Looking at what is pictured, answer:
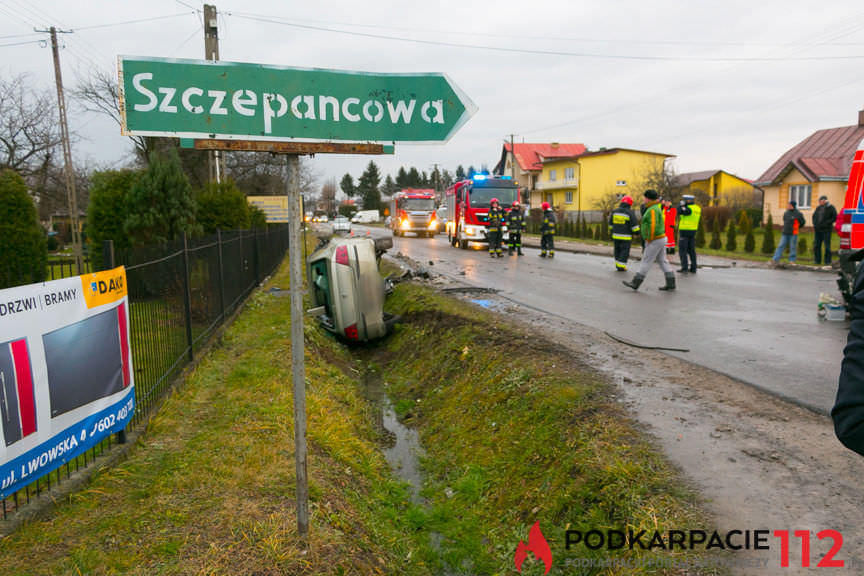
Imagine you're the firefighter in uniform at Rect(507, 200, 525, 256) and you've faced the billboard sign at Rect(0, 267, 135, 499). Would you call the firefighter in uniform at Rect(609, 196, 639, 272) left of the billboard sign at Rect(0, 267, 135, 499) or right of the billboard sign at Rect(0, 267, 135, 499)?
left

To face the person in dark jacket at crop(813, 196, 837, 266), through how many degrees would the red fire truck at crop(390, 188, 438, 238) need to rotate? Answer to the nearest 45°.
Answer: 0° — it already faces them

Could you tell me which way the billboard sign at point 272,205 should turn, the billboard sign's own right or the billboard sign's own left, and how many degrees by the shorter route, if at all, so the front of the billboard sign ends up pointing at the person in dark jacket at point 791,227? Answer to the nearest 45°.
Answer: approximately 45° to the billboard sign's own left

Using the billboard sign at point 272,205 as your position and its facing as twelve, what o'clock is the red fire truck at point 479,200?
The red fire truck is roughly at 10 o'clock from the billboard sign.

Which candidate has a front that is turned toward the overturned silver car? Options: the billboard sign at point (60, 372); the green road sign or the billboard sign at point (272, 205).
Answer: the billboard sign at point (272, 205)

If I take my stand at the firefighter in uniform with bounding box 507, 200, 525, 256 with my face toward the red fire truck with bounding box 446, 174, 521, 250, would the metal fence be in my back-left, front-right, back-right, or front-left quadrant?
back-left

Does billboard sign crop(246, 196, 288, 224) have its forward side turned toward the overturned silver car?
yes

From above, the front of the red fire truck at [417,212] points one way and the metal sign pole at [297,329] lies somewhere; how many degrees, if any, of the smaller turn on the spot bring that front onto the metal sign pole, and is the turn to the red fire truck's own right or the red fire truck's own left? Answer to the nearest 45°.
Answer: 0° — it already faces it

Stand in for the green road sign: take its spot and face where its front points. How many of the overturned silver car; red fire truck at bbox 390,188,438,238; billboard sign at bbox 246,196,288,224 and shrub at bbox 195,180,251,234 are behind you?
4

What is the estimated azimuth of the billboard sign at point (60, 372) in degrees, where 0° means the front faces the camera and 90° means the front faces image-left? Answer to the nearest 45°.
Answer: approximately 315°

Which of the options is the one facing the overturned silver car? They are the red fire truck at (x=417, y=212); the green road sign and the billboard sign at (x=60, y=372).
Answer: the red fire truck

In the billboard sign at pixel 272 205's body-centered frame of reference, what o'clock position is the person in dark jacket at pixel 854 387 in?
The person in dark jacket is roughly at 12 o'clock from the billboard sign.

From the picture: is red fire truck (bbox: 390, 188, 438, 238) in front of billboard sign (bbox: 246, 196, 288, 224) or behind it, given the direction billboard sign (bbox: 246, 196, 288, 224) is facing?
behind

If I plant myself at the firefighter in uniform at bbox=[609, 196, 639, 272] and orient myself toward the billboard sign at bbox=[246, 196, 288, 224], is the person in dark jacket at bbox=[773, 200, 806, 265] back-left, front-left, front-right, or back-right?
back-right
